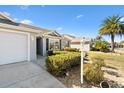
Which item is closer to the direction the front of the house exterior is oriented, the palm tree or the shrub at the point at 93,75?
the shrub

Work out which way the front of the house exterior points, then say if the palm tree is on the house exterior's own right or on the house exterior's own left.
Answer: on the house exterior's own left

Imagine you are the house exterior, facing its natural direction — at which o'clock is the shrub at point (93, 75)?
The shrub is roughly at 12 o'clock from the house exterior.

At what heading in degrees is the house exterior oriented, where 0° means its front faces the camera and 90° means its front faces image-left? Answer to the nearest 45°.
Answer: approximately 315°
